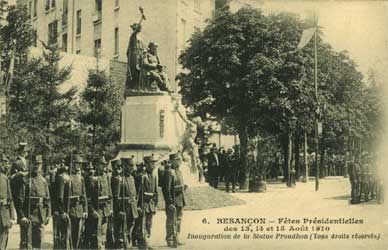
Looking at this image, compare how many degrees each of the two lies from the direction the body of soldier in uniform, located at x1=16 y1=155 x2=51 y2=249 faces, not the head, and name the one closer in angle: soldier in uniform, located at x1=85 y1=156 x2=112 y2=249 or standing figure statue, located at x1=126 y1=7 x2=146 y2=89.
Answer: the soldier in uniform

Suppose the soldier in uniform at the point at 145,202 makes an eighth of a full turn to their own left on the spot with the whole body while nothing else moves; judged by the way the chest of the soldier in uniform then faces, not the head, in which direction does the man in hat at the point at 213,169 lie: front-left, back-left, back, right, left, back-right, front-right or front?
left

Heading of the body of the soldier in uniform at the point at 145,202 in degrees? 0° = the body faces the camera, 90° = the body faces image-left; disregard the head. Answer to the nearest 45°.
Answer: approximately 315°

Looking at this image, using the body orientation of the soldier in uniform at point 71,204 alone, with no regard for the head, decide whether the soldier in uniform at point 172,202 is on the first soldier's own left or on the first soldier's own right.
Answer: on the first soldier's own left

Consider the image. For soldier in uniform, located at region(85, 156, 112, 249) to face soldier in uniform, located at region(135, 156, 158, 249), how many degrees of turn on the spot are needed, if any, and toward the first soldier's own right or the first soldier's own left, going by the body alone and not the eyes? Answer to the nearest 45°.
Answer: approximately 90° to the first soldier's own left

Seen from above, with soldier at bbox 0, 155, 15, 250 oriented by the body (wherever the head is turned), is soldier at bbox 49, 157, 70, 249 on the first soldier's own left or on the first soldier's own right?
on the first soldier's own left

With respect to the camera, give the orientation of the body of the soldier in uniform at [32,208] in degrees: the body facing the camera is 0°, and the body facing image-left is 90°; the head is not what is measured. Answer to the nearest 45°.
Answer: approximately 315°

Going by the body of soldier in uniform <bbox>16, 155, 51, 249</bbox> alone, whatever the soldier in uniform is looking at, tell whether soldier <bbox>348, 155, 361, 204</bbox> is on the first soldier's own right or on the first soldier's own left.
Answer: on the first soldier's own left

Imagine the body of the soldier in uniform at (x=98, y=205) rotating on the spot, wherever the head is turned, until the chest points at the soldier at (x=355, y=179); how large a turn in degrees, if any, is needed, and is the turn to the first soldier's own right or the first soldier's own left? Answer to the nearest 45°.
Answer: approximately 90° to the first soldier's own left

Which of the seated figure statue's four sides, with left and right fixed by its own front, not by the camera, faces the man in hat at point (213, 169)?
front

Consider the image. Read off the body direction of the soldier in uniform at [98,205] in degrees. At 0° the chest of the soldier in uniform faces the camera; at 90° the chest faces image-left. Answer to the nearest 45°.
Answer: approximately 315°

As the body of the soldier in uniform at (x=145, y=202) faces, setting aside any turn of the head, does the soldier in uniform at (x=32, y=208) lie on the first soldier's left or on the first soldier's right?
on the first soldier's right
